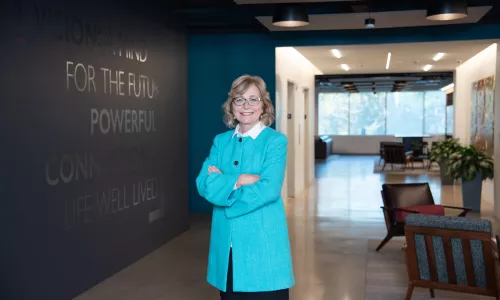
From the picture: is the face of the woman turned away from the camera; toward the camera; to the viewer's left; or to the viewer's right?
toward the camera

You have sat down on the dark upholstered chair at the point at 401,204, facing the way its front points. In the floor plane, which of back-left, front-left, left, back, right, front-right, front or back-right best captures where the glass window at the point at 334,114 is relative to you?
back-left

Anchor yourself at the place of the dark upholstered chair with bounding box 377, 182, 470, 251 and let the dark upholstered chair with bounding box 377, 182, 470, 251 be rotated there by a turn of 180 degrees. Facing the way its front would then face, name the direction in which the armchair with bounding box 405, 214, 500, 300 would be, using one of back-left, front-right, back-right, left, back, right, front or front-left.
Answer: back-left

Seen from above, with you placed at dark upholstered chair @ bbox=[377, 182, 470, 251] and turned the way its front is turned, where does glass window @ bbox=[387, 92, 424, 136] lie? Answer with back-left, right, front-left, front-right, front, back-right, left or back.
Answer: back-left

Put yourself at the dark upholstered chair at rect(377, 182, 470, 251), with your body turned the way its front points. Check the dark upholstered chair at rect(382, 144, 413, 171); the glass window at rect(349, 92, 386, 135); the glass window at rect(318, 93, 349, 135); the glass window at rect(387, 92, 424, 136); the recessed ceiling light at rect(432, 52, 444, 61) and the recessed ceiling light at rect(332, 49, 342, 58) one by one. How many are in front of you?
0

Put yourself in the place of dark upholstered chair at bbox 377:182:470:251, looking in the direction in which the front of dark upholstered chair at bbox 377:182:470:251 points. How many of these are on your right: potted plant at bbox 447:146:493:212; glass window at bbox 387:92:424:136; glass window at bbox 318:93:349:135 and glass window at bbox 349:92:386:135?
0

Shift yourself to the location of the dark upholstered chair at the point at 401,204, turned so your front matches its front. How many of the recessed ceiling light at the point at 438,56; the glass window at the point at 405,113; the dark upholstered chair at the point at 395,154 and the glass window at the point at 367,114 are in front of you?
0

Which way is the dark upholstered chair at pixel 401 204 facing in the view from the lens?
facing the viewer and to the right of the viewer

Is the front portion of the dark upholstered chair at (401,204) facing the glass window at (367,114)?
no
